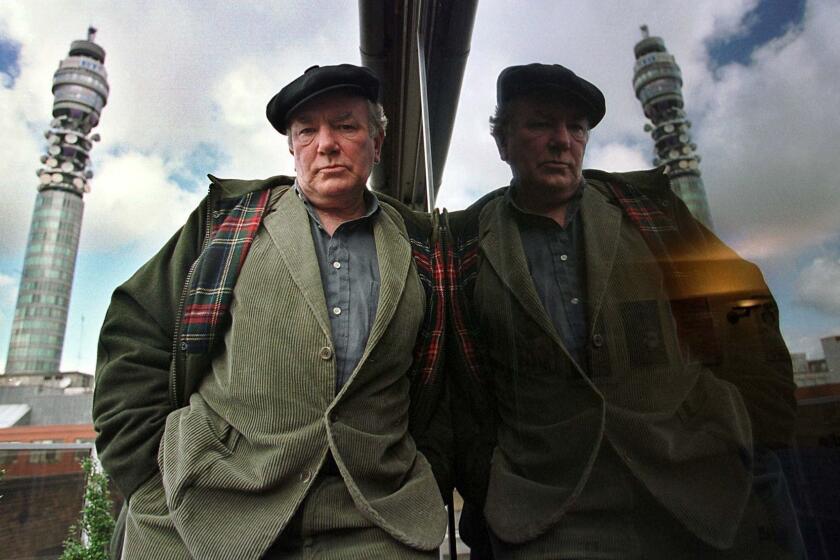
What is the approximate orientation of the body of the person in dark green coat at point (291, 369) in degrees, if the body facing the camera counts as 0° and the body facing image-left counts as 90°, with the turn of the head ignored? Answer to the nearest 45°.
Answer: approximately 0°
